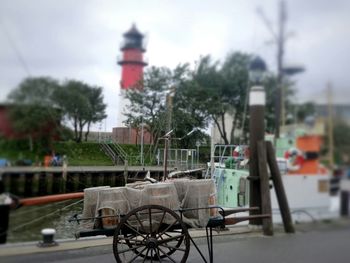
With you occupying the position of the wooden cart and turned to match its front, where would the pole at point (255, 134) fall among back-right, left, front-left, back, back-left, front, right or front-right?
front-left

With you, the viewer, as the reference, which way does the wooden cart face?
facing to the right of the viewer

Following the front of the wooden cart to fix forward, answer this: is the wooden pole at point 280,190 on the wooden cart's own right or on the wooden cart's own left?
on the wooden cart's own left
